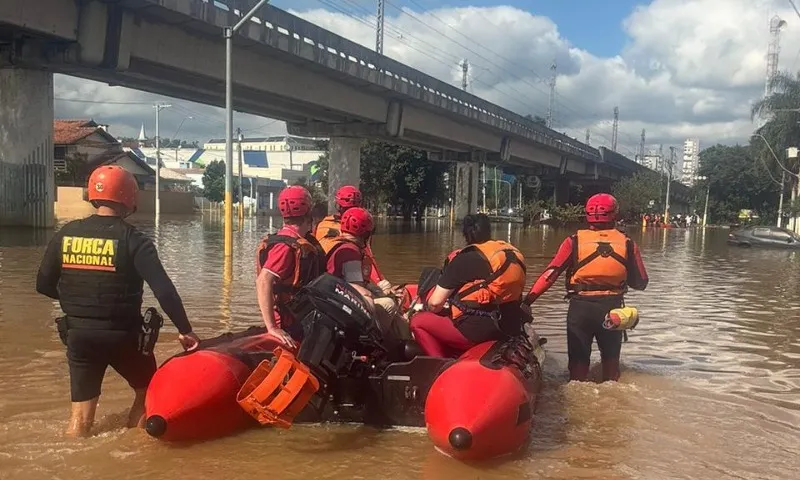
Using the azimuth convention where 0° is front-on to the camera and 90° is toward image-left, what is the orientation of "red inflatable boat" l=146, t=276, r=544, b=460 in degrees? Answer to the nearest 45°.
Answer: approximately 225°

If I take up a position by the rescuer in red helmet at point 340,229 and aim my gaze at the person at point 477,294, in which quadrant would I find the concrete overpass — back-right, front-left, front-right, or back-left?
back-left

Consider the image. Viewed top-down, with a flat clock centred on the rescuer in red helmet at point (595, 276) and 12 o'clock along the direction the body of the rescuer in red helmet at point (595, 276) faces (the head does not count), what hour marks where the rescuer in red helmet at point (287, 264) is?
the rescuer in red helmet at point (287, 264) is roughly at 8 o'clock from the rescuer in red helmet at point (595, 276).

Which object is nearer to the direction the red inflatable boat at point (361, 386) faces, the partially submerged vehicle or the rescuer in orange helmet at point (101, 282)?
the partially submerged vehicle

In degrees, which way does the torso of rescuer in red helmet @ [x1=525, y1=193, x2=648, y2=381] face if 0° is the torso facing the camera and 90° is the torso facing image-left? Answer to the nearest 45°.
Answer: approximately 180°

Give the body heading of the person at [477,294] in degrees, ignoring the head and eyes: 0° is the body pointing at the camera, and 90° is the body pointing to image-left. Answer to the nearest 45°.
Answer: approximately 135°
